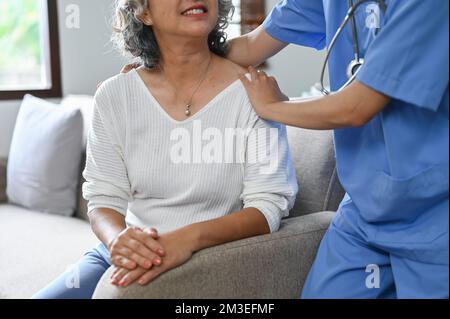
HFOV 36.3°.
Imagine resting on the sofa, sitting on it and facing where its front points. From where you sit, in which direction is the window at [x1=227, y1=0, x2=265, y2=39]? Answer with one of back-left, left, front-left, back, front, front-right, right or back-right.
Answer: back-right

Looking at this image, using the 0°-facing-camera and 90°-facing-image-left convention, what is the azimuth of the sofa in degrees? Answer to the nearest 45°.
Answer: approximately 45°

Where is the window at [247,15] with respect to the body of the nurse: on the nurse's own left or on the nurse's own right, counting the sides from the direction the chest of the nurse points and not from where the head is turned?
on the nurse's own right
